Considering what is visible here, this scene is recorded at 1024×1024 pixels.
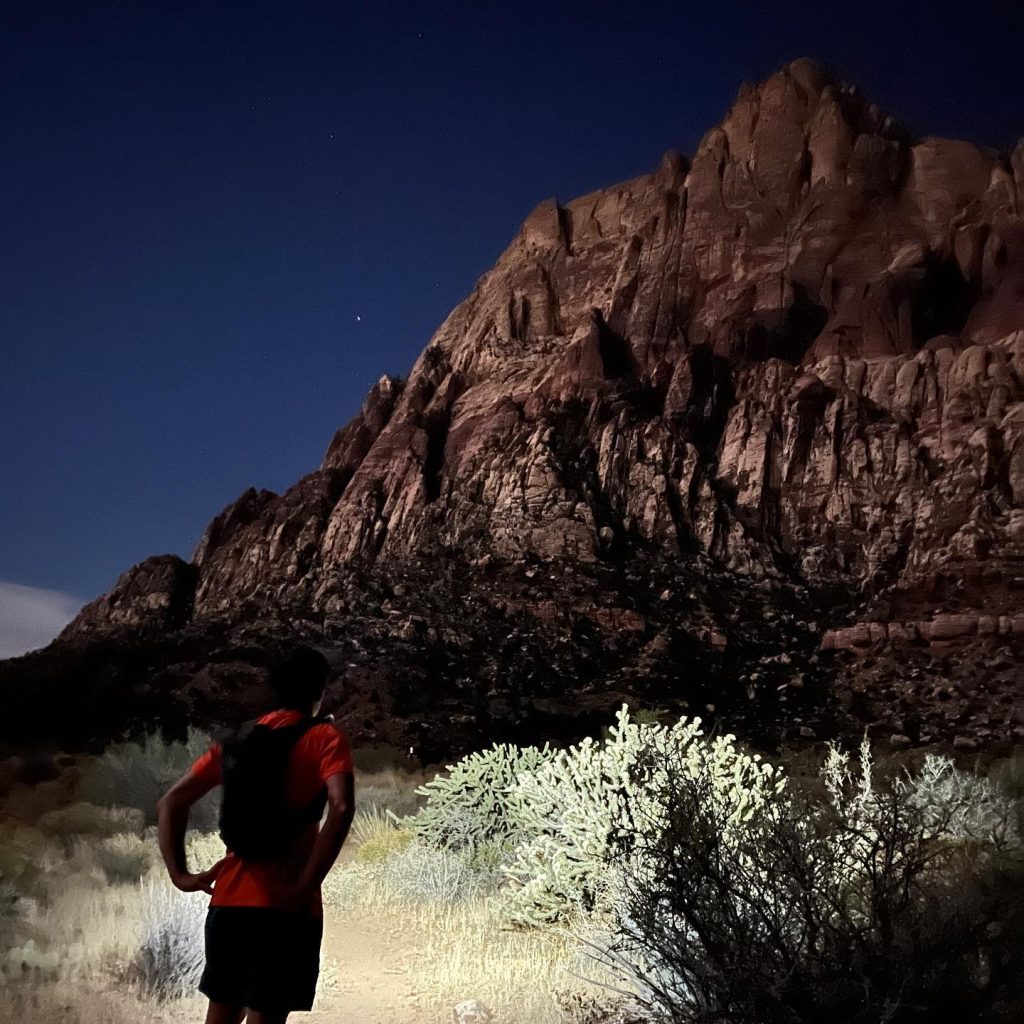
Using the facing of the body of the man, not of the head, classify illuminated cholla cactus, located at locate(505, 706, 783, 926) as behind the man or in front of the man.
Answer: in front

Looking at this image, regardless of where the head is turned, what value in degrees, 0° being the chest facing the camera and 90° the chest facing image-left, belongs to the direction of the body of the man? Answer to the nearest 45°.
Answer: approximately 225°

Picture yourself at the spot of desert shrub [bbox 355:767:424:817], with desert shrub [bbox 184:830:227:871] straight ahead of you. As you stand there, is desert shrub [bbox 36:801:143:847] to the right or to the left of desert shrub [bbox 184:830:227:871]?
right

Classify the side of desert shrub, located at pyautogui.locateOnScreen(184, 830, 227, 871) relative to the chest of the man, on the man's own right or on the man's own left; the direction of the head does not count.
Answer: on the man's own left

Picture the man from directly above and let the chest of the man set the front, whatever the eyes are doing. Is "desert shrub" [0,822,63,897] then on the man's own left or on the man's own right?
on the man's own left

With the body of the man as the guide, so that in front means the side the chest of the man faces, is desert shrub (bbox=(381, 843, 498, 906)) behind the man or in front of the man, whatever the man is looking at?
in front
